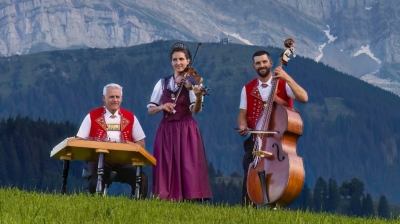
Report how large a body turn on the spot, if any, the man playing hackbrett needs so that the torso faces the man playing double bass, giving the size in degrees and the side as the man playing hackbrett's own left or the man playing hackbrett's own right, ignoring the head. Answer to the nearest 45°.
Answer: approximately 90° to the man playing hackbrett's own left

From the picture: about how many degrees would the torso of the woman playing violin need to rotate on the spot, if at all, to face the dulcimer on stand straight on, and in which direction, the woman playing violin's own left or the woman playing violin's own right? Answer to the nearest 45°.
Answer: approximately 45° to the woman playing violin's own right

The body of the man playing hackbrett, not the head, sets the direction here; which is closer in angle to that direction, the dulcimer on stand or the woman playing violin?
the dulcimer on stand

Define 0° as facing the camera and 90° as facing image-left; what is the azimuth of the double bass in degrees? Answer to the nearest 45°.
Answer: approximately 45°

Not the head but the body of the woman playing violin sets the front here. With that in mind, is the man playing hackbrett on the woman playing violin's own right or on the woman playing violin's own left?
on the woman playing violin's own right
